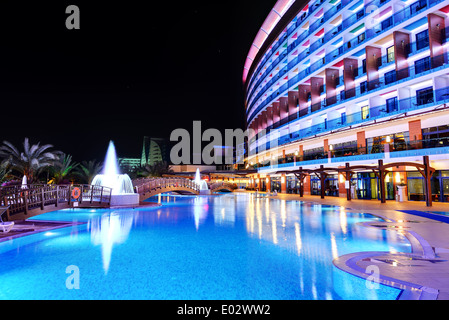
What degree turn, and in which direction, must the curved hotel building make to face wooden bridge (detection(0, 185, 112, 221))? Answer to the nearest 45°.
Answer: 0° — it already faces it

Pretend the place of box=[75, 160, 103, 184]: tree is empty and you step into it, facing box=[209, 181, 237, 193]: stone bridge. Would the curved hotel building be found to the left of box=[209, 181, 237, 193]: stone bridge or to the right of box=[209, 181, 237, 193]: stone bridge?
right

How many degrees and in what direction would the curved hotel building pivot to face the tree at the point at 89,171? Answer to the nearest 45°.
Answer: approximately 45° to its right

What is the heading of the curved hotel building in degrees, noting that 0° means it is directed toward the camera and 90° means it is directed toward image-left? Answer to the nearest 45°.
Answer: approximately 45°

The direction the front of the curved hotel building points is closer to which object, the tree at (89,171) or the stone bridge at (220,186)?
the tree

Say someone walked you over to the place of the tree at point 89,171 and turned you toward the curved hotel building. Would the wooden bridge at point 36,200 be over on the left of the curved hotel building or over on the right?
right

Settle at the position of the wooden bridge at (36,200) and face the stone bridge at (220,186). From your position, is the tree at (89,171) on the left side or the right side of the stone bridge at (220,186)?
left

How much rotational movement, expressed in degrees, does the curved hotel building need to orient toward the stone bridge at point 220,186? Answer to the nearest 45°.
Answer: approximately 90° to its right
